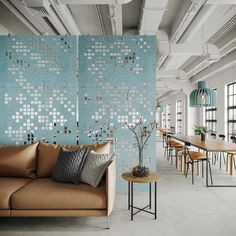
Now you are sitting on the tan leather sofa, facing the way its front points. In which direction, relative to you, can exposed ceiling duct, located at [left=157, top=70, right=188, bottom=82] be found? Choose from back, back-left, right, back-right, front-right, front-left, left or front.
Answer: back-left

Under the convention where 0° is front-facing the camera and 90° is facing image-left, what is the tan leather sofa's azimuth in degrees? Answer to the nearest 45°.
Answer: approximately 0°
